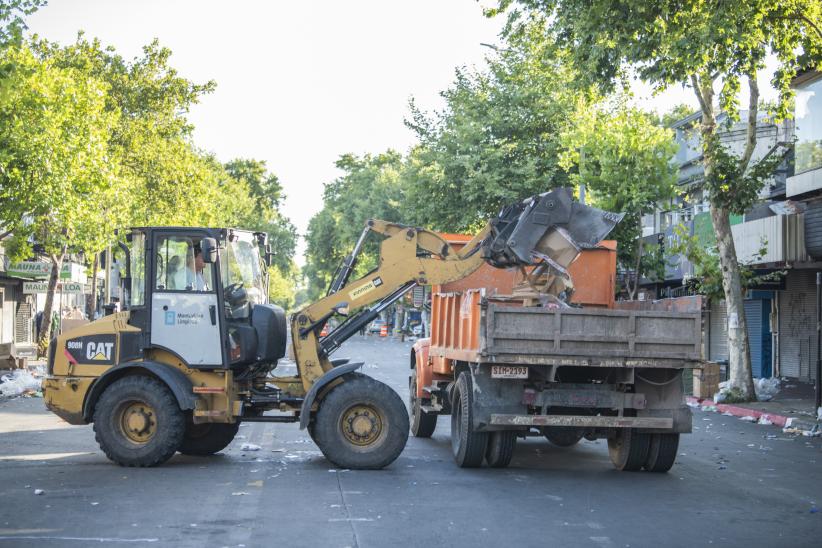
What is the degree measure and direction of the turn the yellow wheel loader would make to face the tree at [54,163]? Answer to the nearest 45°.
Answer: approximately 90° to its left

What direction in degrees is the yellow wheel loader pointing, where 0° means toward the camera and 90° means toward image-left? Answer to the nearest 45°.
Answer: approximately 270°

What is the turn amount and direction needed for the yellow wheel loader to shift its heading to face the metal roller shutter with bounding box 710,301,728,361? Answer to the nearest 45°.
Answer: approximately 45° to its left

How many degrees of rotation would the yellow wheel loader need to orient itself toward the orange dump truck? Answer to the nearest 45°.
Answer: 0° — it already faces it

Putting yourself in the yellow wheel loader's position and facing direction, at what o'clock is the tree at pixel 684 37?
The tree is roughly at 11 o'clock from the yellow wheel loader.

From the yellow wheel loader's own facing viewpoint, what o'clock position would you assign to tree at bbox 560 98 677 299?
The tree is roughly at 10 o'clock from the yellow wheel loader.

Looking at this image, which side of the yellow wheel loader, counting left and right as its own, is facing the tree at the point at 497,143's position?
left

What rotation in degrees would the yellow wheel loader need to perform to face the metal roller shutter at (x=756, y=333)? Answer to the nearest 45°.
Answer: approximately 45° to its left

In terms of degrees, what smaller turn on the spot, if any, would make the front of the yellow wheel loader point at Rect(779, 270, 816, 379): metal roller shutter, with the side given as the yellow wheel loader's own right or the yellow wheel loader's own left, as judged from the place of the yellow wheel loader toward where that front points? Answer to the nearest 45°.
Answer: approximately 45° to the yellow wheel loader's own left

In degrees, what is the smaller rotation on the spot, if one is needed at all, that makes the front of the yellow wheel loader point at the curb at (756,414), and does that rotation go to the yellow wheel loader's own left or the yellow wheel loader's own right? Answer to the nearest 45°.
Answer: approximately 45° to the yellow wheel loader's own left
